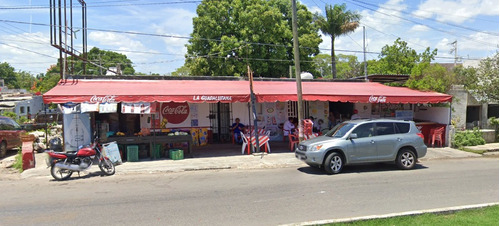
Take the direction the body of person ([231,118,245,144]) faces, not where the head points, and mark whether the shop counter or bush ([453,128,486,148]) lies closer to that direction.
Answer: the shop counter

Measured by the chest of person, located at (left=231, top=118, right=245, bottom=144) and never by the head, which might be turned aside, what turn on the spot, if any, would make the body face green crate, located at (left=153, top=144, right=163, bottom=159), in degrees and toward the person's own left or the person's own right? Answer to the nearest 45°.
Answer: approximately 45° to the person's own right

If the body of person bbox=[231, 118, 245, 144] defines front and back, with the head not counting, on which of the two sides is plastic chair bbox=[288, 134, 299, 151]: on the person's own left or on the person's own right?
on the person's own left

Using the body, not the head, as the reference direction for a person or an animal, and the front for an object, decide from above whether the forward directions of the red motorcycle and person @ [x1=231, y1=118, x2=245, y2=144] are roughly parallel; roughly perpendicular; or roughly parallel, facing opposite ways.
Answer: roughly perpendicular

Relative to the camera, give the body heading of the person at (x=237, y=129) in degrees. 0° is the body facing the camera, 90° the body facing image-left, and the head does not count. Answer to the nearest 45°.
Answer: approximately 0°

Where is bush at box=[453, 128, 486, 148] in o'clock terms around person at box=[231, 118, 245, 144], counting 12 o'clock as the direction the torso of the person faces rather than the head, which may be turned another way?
The bush is roughly at 9 o'clock from the person.

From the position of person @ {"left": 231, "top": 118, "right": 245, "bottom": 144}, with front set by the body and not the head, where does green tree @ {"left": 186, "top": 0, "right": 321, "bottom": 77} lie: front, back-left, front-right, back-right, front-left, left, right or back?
back

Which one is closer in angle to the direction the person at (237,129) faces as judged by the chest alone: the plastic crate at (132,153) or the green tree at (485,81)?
the plastic crate

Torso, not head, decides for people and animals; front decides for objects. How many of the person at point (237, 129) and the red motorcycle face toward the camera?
1
